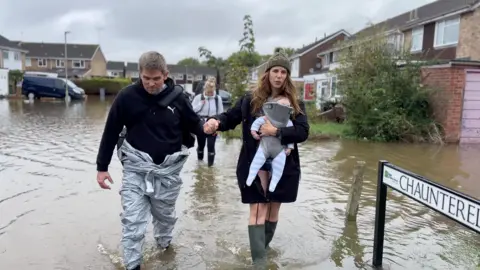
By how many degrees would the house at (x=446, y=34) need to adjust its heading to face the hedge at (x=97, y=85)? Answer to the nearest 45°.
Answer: approximately 90° to its right

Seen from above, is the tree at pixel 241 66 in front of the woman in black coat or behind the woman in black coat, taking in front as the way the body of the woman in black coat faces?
behind

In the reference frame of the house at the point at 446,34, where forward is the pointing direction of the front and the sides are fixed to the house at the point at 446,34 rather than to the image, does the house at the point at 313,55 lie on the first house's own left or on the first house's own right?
on the first house's own right

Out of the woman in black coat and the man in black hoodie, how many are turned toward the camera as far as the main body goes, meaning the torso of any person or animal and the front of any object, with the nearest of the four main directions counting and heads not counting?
2

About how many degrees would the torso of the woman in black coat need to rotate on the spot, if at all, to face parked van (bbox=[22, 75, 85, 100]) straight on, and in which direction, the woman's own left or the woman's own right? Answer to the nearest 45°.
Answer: approximately 135° to the woman's own right

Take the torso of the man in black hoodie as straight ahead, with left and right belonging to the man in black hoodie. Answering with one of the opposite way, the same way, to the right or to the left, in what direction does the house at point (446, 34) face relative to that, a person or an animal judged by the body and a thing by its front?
to the right

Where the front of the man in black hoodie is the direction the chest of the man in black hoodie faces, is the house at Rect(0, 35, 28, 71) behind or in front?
behind

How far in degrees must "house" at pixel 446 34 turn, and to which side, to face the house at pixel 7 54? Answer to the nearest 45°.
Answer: approximately 45° to its right
